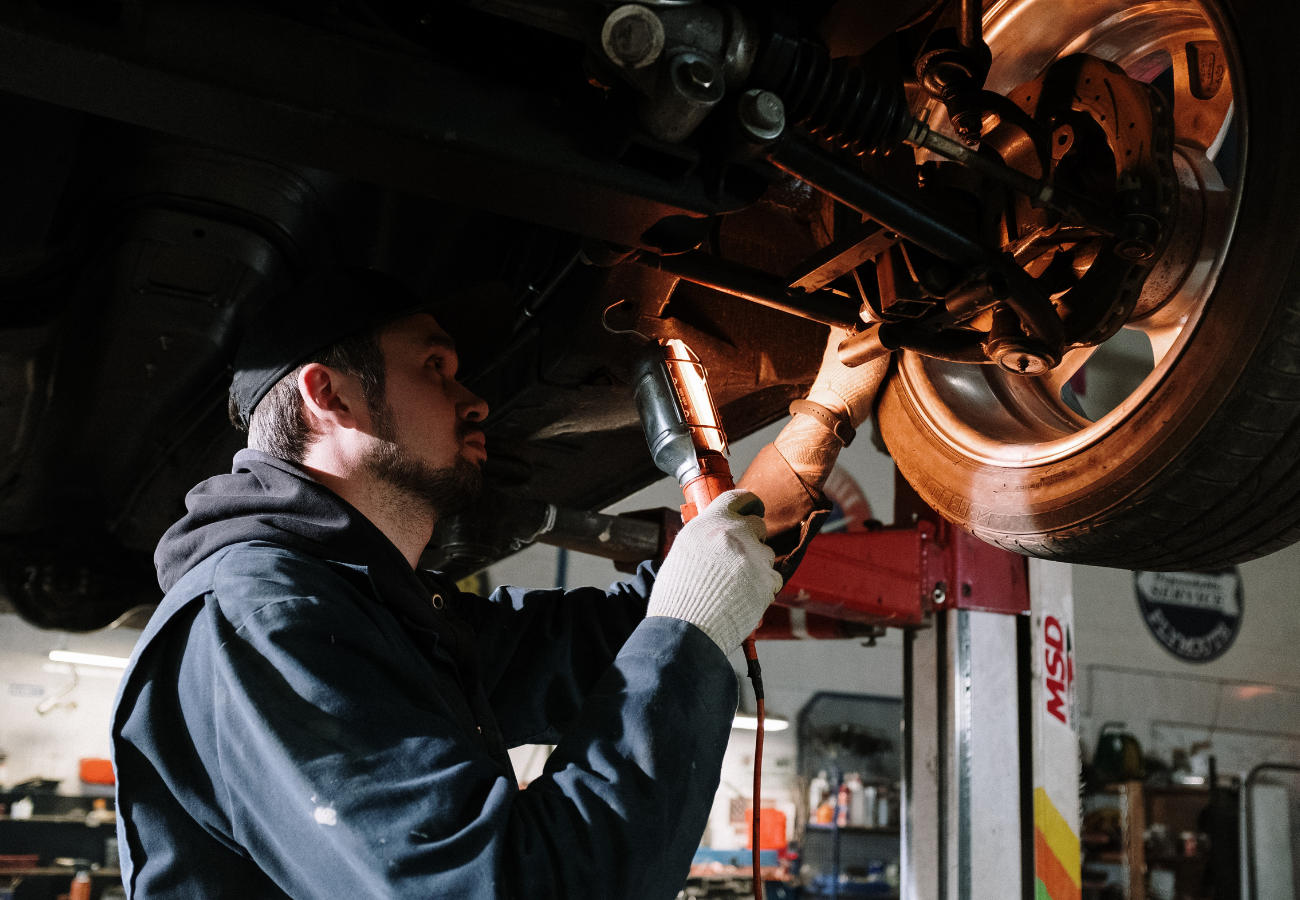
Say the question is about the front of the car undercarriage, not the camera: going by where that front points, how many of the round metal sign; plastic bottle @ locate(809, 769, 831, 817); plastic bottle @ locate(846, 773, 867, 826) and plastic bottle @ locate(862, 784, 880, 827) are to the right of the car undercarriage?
0

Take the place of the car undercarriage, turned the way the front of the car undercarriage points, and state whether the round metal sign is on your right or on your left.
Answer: on your left

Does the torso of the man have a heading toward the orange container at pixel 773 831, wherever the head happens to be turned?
no

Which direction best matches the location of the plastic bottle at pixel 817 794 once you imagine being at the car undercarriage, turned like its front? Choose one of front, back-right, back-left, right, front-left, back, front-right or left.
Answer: back-left

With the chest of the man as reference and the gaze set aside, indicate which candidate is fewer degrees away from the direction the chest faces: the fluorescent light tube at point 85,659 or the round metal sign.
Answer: the round metal sign

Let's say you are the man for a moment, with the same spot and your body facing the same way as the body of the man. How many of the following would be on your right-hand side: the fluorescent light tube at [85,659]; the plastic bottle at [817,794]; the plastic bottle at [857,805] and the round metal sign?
0

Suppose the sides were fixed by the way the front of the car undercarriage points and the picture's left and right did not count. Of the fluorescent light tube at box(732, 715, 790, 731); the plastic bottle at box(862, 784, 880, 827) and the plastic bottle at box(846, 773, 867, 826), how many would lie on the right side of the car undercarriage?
0

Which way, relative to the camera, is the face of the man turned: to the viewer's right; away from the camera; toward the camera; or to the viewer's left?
to the viewer's right

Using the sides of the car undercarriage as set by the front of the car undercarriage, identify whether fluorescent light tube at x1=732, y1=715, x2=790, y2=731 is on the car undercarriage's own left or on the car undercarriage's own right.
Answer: on the car undercarriage's own left

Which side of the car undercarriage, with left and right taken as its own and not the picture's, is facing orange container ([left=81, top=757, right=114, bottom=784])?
back

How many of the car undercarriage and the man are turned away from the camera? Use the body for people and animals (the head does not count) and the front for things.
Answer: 0

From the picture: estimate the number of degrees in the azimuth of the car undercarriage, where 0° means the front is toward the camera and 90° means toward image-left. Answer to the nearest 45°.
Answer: approximately 315°

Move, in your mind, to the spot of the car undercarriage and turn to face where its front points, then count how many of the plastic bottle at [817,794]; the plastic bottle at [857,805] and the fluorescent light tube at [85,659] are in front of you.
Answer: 0

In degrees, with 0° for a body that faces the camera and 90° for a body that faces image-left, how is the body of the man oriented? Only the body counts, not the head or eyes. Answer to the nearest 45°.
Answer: approximately 270°

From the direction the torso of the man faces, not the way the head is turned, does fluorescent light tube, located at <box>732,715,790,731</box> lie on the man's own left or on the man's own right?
on the man's own left

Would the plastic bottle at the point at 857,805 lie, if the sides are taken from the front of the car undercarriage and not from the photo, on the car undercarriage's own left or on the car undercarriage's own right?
on the car undercarriage's own left
